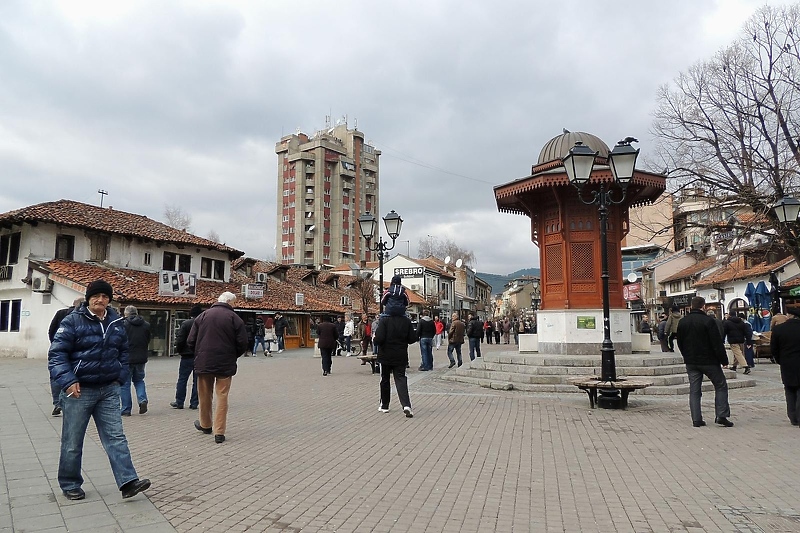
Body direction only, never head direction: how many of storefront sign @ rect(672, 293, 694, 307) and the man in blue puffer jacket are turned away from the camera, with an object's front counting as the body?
0

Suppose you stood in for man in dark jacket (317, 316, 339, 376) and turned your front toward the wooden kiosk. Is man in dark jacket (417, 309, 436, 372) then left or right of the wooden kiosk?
left

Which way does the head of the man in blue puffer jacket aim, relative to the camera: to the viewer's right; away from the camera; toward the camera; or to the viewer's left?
toward the camera

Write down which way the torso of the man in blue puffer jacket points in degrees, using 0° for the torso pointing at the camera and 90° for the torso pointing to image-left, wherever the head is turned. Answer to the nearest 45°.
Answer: approximately 315°

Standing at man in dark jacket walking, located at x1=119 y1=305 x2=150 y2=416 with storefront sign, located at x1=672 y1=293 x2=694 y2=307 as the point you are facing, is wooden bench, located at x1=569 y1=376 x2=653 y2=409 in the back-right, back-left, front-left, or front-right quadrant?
front-right

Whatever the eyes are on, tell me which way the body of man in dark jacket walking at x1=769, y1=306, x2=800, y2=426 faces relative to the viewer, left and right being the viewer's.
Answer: facing away from the viewer

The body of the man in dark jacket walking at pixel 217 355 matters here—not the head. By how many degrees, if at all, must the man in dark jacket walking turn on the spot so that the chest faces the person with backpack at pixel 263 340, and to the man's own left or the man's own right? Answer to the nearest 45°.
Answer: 0° — they already face them

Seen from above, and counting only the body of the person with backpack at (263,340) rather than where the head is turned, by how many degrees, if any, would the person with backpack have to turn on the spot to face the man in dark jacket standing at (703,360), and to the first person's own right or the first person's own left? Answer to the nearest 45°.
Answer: approximately 135° to the first person's own right

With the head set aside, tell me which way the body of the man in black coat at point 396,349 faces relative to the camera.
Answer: away from the camera

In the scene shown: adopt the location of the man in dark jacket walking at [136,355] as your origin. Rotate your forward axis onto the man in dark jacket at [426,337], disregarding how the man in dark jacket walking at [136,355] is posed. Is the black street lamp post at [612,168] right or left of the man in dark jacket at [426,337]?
right

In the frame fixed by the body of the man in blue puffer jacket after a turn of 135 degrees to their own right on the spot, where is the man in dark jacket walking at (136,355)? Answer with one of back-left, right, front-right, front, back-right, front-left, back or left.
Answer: right

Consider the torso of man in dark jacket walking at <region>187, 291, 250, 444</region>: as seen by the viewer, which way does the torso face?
away from the camera
